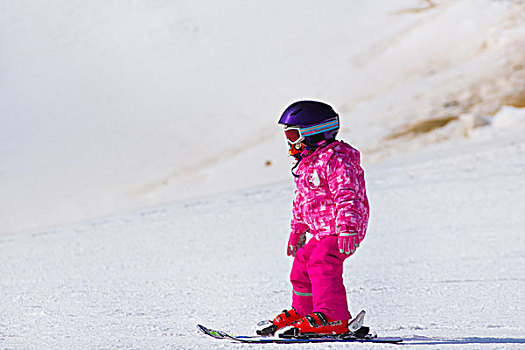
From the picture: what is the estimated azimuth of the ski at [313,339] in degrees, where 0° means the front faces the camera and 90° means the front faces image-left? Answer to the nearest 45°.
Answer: approximately 90°
